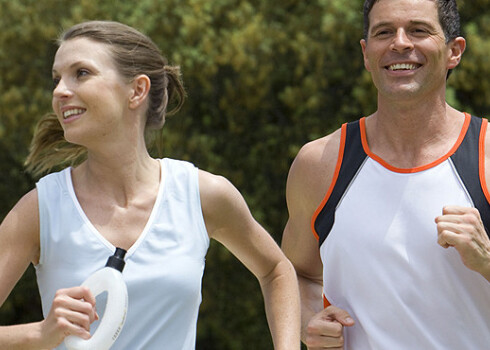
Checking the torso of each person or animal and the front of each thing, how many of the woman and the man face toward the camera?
2

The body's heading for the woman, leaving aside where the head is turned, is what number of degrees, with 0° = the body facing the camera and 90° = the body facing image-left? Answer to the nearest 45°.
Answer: approximately 0°

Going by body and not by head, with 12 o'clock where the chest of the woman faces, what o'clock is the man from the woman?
The man is roughly at 9 o'clock from the woman.

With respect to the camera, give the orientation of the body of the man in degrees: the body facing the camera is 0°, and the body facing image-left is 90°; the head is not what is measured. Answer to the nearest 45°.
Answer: approximately 0°

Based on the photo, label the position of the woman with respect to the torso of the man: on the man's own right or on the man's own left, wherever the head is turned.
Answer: on the man's own right
